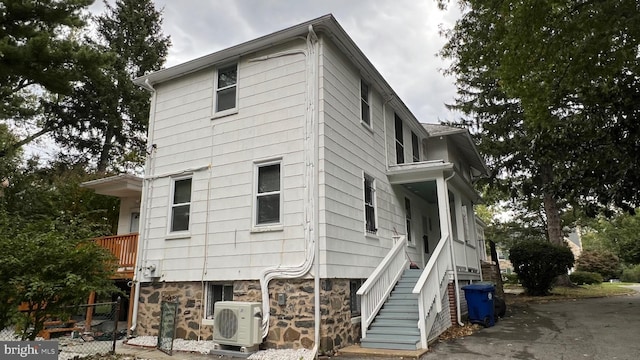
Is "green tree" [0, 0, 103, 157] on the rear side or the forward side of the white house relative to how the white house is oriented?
on the rear side

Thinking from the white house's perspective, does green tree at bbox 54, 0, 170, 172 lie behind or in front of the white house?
behind
